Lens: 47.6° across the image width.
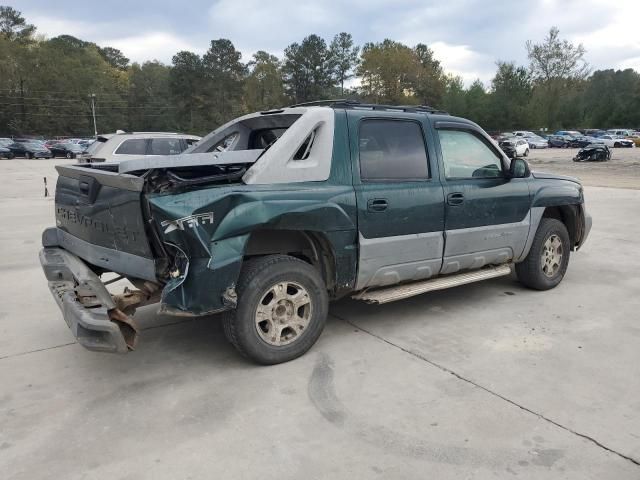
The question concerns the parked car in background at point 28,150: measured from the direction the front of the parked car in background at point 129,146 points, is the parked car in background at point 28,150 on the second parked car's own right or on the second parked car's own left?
on the second parked car's own left

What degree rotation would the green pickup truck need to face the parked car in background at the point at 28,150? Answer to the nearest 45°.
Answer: approximately 90° to its left

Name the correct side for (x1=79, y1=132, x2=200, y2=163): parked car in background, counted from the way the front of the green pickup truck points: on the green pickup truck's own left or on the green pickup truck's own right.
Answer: on the green pickup truck's own left

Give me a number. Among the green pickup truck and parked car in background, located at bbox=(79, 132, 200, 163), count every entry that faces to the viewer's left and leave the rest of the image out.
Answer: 0

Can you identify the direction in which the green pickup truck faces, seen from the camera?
facing away from the viewer and to the right of the viewer

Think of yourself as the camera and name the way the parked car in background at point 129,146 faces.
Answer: facing away from the viewer and to the right of the viewer

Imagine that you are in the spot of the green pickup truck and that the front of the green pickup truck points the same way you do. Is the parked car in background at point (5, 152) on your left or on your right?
on your left
